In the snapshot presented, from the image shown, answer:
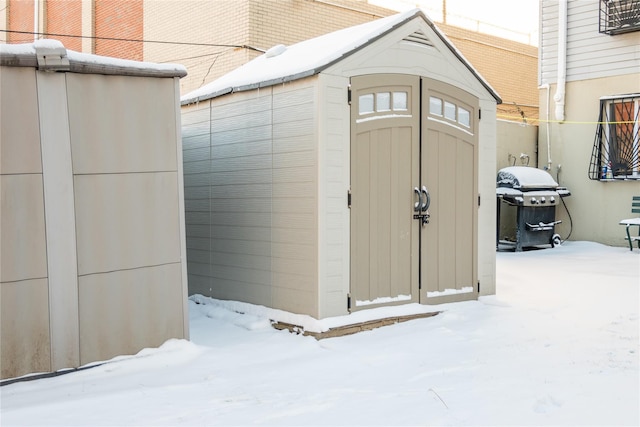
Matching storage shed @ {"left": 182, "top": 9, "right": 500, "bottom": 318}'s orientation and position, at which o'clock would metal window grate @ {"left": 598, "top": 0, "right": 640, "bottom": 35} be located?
The metal window grate is roughly at 9 o'clock from the storage shed.

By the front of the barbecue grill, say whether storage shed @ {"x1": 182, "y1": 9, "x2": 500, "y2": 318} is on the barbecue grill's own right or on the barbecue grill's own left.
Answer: on the barbecue grill's own right

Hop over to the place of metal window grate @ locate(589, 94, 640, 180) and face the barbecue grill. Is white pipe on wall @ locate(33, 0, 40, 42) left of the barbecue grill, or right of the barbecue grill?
right

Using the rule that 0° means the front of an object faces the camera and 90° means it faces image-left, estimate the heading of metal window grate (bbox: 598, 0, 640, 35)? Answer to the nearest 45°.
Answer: approximately 45°

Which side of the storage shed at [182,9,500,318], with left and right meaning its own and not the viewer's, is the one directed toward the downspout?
left

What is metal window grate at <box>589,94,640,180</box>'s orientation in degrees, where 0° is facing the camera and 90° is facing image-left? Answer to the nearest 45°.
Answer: approximately 45°
